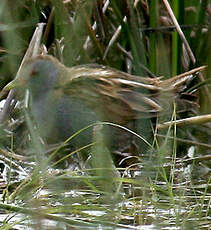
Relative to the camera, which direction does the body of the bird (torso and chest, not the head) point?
to the viewer's left

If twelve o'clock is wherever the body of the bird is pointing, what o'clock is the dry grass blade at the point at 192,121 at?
The dry grass blade is roughly at 7 o'clock from the bird.
